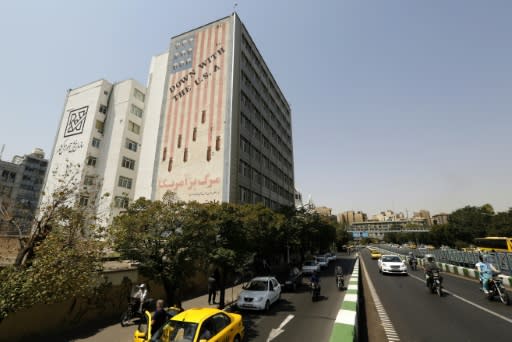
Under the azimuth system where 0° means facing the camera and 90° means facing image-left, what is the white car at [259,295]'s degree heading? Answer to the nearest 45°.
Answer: approximately 45°

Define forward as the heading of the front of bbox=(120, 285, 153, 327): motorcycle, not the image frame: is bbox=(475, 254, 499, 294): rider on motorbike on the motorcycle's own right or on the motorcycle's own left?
on the motorcycle's own left

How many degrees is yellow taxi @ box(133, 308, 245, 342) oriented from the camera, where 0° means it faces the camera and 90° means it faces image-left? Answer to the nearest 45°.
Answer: approximately 45°

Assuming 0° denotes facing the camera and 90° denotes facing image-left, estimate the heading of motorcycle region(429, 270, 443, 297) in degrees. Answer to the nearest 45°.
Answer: approximately 315°

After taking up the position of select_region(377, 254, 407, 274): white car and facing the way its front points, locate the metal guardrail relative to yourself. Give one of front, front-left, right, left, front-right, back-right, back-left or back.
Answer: left

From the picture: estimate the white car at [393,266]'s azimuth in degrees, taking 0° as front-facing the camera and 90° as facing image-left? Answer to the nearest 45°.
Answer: approximately 315°

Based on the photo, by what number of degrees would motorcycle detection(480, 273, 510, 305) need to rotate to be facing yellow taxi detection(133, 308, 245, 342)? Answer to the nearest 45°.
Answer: approximately 90° to its right

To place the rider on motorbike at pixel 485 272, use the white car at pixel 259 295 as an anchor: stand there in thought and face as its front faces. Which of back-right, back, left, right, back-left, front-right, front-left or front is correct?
back-left

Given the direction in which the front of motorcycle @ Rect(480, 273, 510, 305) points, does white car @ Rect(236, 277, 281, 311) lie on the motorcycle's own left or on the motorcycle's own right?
on the motorcycle's own right

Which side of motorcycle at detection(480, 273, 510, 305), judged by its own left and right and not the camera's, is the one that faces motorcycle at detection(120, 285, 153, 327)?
right

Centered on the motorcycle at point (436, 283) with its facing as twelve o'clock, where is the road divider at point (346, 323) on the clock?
The road divider is roughly at 2 o'clock from the motorcycle.
